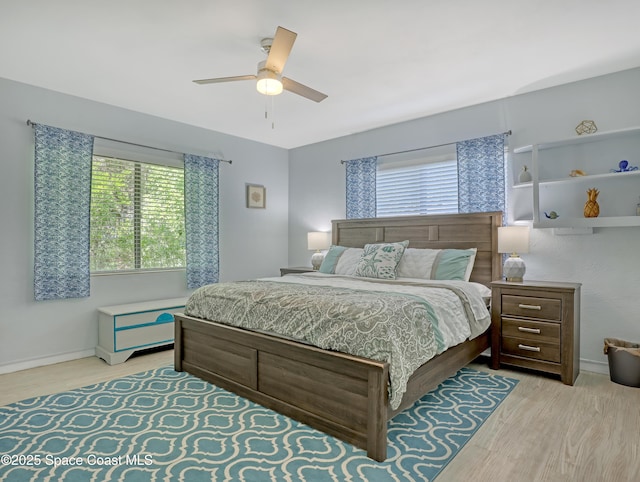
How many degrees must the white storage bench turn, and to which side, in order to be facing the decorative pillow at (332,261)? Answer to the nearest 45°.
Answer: approximately 45° to its left

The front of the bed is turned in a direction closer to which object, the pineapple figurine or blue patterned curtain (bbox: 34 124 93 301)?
the blue patterned curtain

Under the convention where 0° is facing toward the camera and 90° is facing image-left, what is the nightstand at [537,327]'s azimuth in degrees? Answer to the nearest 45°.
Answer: approximately 45°

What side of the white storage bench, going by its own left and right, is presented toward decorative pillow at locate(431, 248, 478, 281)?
front

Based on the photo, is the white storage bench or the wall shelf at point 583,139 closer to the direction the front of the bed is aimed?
the white storage bench

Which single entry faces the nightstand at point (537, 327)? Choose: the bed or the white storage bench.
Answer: the white storage bench

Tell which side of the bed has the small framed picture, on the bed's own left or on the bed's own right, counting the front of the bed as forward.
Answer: on the bed's own right
